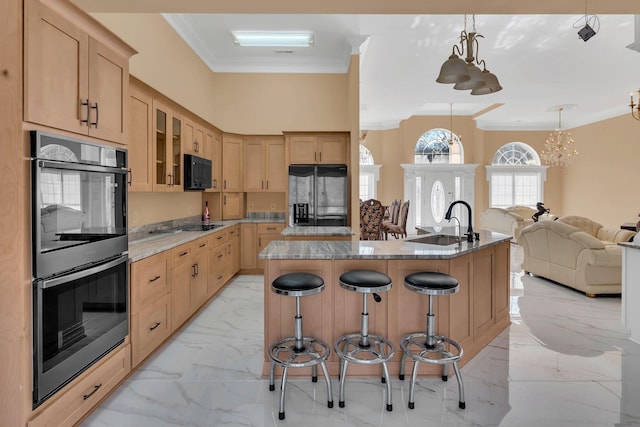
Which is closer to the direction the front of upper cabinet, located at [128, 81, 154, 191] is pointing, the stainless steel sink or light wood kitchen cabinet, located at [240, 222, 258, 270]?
the stainless steel sink

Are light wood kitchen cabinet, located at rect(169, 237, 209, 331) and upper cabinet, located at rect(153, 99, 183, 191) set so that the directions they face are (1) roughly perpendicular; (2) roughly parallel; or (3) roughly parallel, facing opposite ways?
roughly parallel

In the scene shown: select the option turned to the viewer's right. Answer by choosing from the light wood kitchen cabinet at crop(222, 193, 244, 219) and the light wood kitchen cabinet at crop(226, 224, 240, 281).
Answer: the light wood kitchen cabinet at crop(226, 224, 240, 281)

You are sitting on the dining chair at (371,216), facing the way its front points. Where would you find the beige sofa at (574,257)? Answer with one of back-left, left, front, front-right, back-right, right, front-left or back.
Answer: back-right

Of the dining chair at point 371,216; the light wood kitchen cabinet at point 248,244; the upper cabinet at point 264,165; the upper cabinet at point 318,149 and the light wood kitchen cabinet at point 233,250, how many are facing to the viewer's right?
1

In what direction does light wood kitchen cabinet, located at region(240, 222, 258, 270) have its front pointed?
toward the camera

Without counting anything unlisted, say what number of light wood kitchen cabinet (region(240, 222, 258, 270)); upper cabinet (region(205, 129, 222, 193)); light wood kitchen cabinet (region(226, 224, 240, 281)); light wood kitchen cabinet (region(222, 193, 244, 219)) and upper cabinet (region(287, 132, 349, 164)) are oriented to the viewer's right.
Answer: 2

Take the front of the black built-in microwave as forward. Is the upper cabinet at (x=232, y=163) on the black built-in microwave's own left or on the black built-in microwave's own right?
on the black built-in microwave's own left

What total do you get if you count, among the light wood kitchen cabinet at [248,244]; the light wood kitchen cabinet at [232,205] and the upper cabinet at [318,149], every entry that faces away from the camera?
0

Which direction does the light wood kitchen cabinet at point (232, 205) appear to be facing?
toward the camera

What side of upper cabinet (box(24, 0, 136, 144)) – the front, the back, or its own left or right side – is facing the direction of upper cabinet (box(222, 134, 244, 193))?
left

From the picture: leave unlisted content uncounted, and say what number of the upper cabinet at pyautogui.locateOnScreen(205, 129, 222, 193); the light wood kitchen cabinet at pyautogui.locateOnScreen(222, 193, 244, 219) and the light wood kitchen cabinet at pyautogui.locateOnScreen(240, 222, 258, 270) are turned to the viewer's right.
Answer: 1

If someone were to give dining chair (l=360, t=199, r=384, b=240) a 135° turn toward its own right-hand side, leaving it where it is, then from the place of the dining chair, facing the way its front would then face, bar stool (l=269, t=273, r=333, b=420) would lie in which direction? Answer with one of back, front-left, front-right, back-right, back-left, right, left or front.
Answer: front-right

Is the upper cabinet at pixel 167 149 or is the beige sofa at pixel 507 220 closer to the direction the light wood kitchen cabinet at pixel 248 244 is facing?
the upper cabinet

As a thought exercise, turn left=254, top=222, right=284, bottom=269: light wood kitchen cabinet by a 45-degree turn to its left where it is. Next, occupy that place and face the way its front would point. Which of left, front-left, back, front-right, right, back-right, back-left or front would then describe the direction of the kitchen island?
front-right

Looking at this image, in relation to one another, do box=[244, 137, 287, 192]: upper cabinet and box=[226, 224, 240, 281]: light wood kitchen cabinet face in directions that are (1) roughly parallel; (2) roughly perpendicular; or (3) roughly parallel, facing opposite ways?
roughly perpendicular
